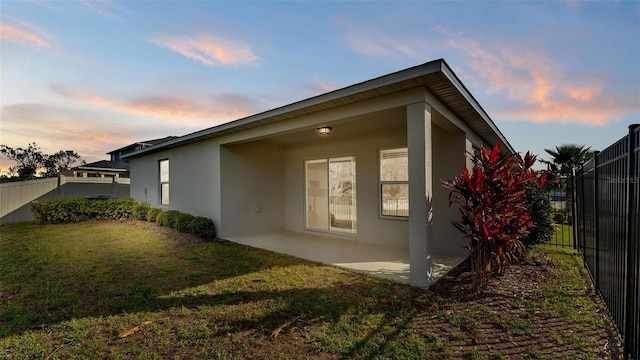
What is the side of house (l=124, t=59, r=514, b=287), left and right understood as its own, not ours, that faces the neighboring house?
left

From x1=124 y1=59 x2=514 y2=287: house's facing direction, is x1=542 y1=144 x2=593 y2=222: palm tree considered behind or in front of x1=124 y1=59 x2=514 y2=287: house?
in front

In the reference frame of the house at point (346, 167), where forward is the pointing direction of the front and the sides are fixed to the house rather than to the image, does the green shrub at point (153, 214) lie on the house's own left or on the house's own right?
on the house's own left

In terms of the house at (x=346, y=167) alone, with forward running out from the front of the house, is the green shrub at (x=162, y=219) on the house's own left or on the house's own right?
on the house's own left

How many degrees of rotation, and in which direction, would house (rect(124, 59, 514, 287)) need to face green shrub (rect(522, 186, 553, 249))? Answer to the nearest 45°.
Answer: approximately 90° to its left

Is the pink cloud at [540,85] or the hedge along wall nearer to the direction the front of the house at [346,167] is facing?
the pink cloud
